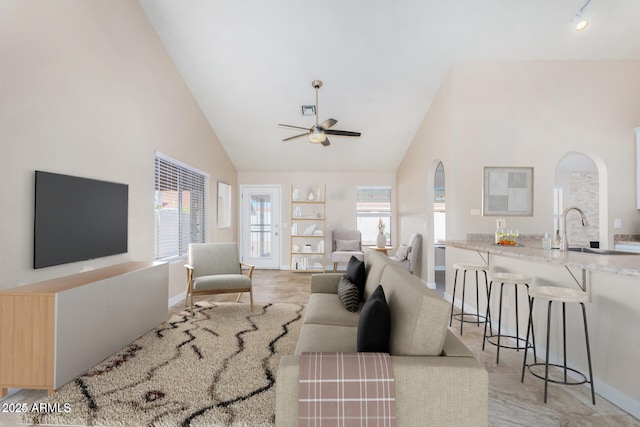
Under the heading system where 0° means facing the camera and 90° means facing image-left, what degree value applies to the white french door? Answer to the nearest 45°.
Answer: approximately 0°

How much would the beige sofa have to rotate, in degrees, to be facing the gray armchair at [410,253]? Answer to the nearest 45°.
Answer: approximately 90° to its right

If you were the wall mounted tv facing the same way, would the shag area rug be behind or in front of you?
in front

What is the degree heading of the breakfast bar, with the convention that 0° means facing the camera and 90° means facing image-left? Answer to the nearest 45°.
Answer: approximately 45°

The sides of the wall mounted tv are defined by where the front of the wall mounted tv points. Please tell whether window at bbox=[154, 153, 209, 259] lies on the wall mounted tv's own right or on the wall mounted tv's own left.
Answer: on the wall mounted tv's own left

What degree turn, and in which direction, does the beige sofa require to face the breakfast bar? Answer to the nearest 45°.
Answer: approximately 135° to its right

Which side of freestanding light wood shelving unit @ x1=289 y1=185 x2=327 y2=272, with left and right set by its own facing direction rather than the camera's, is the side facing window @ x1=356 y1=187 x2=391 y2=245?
left

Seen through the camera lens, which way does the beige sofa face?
facing to the left of the viewer

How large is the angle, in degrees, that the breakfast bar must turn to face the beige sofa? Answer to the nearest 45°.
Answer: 0° — it already faces it

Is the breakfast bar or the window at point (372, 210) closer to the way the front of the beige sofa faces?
the window

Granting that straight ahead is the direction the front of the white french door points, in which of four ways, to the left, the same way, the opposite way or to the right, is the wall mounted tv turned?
to the left

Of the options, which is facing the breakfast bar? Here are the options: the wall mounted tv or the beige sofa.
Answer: the wall mounted tv

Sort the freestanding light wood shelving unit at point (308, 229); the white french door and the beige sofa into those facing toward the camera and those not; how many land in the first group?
2

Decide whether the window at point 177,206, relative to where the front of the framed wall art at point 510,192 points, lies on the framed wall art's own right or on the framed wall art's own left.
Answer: on the framed wall art's own right
